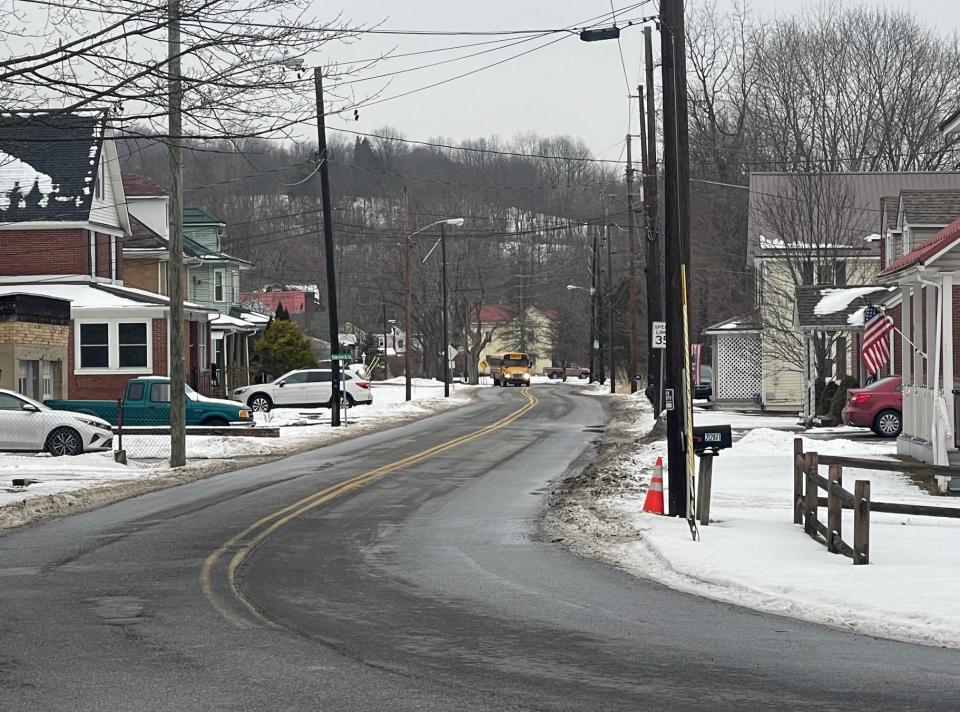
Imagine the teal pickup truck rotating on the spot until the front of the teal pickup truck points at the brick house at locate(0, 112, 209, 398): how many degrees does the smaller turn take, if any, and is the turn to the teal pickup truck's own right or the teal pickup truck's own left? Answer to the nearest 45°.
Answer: approximately 90° to the teal pickup truck's own left

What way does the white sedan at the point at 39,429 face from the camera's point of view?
to the viewer's right

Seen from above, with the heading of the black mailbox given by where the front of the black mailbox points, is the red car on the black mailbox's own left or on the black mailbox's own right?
on the black mailbox's own right

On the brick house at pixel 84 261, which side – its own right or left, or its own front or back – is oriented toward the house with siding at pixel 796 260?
front

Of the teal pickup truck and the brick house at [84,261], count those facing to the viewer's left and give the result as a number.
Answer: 0

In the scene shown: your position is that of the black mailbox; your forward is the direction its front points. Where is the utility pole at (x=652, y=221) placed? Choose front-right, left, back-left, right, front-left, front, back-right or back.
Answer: right

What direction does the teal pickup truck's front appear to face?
to the viewer's right

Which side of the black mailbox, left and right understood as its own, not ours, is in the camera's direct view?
left

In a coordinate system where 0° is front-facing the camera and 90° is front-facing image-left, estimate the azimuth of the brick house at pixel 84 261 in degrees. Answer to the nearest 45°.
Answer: approximately 270°
